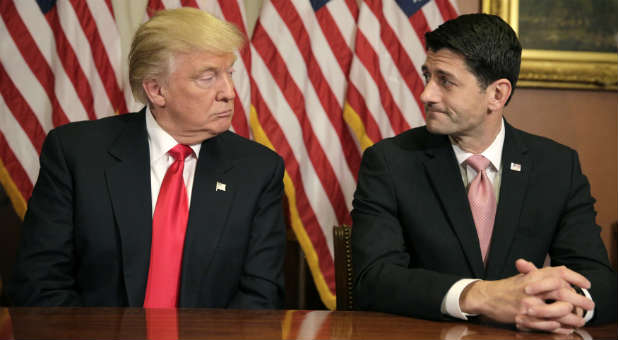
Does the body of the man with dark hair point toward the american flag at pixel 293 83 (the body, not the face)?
no

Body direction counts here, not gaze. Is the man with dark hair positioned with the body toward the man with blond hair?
no

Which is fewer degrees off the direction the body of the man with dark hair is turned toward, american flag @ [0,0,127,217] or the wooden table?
the wooden table

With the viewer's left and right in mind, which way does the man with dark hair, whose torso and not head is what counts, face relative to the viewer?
facing the viewer

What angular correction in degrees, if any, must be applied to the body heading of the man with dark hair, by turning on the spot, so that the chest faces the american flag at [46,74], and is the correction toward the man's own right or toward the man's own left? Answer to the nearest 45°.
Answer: approximately 90° to the man's own right

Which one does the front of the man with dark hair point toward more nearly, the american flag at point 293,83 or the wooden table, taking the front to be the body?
the wooden table

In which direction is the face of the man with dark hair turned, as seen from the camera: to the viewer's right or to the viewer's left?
to the viewer's left

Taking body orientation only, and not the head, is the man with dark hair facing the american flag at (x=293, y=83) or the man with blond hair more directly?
the man with blond hair

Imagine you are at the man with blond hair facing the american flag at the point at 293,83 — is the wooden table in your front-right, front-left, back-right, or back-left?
back-right
